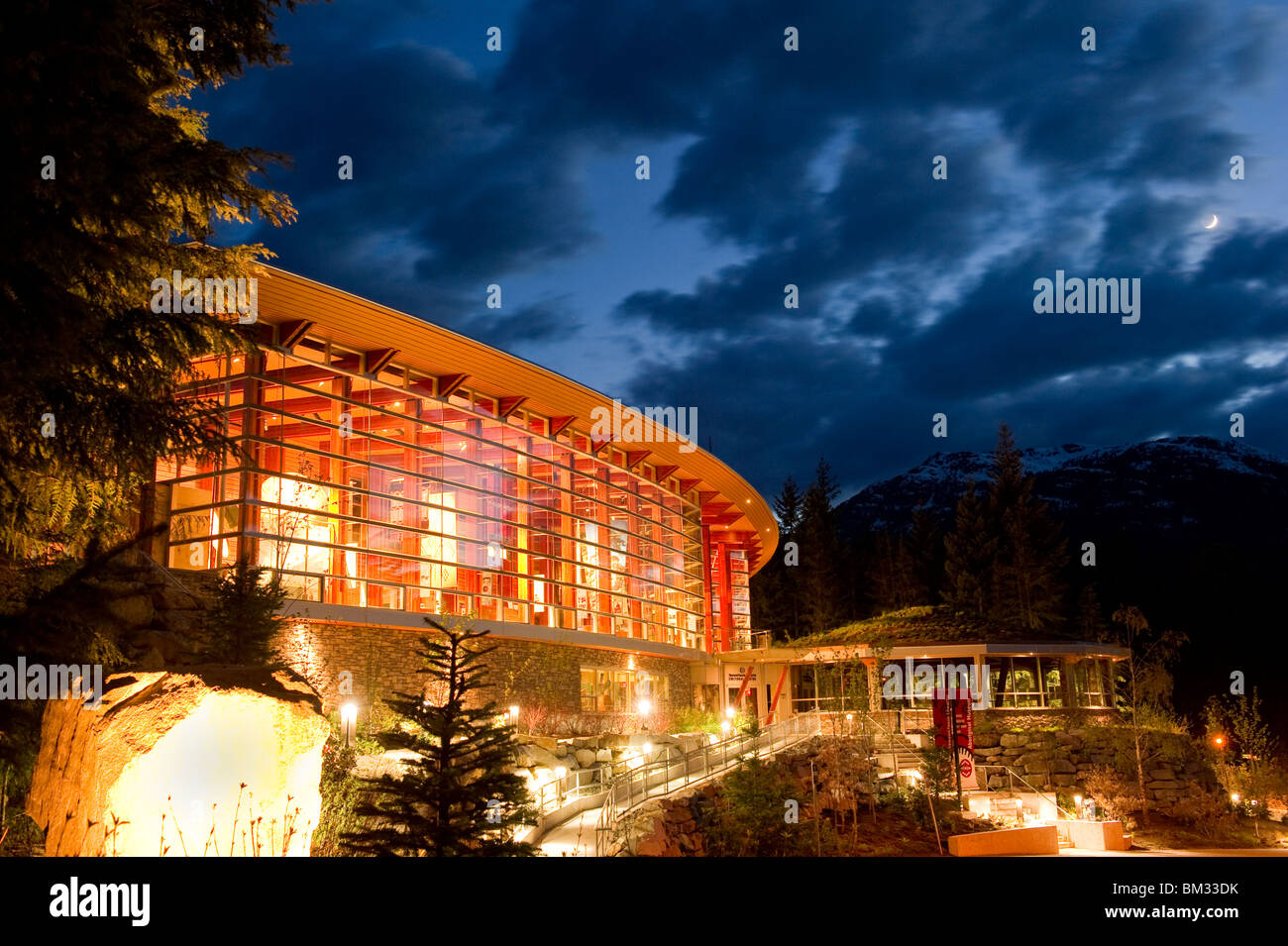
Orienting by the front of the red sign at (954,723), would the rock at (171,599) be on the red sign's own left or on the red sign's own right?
on the red sign's own right

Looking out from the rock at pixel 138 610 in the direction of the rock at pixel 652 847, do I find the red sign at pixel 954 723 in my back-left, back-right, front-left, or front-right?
front-left

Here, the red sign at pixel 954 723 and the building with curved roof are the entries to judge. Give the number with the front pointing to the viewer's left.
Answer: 0

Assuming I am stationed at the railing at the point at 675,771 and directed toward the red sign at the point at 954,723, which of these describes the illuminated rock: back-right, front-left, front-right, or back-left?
back-right

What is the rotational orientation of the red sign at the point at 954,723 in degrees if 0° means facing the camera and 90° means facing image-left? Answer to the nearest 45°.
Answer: approximately 0°

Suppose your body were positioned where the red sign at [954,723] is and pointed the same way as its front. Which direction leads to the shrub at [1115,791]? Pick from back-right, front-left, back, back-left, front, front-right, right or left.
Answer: back-left

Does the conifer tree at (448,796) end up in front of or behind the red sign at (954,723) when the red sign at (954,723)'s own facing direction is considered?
in front

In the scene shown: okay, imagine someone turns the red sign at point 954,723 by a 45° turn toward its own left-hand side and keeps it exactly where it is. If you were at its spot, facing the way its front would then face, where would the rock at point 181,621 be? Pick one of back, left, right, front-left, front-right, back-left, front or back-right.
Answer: right

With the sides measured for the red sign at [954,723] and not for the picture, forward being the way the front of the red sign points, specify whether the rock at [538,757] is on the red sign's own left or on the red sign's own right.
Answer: on the red sign's own right

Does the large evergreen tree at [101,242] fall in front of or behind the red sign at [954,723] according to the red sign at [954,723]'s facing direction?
in front
